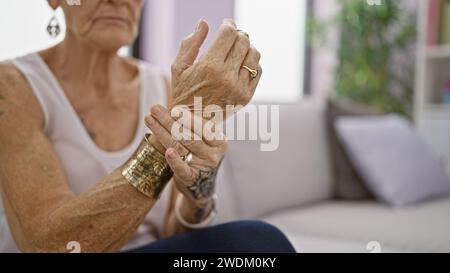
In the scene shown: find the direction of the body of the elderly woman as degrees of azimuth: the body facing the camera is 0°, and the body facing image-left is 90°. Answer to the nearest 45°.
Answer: approximately 315°

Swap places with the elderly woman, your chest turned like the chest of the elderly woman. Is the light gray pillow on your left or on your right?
on your left

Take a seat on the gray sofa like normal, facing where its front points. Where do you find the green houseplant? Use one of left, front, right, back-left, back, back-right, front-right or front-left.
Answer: back-left

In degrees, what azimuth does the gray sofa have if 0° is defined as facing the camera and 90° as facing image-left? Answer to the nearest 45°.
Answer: approximately 315°

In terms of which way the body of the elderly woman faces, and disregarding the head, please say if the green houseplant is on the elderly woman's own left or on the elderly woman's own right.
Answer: on the elderly woman's own left
